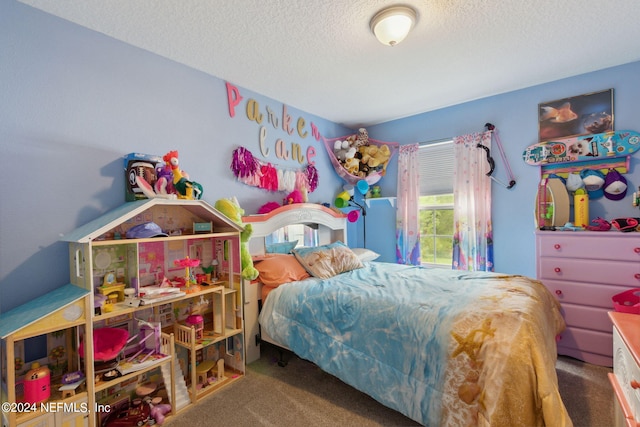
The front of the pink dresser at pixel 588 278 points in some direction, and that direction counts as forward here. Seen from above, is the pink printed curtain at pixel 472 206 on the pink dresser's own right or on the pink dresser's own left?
on the pink dresser's own right

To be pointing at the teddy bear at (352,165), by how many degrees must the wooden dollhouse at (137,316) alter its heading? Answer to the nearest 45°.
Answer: approximately 45° to its left

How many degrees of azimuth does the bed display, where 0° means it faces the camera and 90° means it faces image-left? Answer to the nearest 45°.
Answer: approximately 315°

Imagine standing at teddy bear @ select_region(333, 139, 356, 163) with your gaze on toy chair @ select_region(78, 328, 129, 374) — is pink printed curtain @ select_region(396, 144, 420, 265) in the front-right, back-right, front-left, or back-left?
back-left

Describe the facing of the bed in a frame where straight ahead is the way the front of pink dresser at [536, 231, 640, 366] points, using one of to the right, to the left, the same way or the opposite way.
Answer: to the left

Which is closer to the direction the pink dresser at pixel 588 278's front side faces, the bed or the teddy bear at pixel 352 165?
the bed
